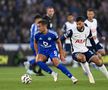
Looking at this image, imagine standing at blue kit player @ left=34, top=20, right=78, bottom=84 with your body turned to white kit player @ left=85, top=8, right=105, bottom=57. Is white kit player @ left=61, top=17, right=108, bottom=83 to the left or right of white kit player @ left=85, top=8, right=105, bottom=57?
right

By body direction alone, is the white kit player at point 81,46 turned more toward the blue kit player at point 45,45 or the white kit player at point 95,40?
the blue kit player

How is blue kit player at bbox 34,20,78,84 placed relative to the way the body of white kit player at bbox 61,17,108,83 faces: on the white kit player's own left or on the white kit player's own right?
on the white kit player's own right

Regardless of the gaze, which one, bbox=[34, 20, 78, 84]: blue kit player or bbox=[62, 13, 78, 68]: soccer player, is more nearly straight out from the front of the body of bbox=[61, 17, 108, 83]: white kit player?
the blue kit player
